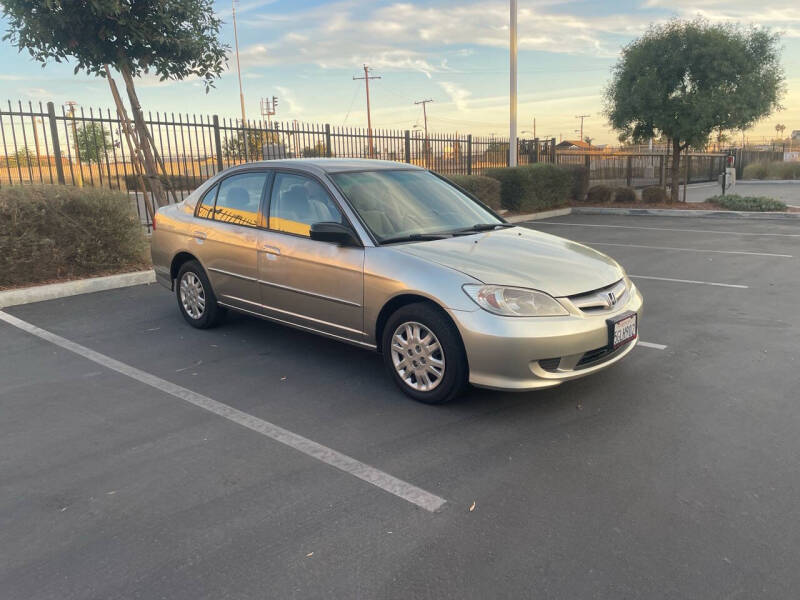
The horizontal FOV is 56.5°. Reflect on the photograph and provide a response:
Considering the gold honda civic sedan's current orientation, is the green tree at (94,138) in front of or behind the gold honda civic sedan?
behind

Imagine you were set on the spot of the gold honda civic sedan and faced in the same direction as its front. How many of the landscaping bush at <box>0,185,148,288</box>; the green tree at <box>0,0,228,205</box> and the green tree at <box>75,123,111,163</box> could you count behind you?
3

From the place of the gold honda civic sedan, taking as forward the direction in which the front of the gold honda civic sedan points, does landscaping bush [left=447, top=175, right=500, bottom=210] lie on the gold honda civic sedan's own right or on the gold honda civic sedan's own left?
on the gold honda civic sedan's own left

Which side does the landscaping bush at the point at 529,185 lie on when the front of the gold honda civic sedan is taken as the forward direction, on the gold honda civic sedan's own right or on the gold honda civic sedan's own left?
on the gold honda civic sedan's own left

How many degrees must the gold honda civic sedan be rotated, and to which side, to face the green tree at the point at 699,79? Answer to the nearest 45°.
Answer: approximately 90° to its left

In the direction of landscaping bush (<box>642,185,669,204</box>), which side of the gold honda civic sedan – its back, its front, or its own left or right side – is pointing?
left

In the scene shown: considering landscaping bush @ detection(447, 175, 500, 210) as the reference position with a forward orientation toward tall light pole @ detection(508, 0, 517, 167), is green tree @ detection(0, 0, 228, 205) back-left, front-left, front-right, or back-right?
back-left

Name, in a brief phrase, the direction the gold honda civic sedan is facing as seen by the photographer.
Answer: facing the viewer and to the right of the viewer

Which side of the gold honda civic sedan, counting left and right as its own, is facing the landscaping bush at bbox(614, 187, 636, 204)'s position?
left

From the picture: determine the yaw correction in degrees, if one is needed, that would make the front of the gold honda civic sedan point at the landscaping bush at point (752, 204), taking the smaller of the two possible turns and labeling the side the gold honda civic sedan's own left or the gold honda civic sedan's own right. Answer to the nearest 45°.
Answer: approximately 90° to the gold honda civic sedan's own left

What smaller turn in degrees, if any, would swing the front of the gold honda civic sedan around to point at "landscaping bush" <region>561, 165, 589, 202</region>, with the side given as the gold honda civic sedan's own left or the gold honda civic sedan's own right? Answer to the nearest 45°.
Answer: approximately 135° to the gold honda civic sedan's own left
